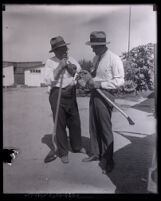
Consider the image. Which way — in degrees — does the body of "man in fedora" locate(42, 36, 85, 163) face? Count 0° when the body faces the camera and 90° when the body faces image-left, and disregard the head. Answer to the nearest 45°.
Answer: approximately 315°

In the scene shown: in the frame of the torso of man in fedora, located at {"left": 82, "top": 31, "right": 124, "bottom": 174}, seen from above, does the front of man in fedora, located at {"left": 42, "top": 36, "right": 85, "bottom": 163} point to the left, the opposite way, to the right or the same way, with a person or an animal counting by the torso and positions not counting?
to the left

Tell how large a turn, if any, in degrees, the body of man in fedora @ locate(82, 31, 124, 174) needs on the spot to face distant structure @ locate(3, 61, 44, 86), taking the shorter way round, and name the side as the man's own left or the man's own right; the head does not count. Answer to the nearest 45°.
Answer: approximately 45° to the man's own right

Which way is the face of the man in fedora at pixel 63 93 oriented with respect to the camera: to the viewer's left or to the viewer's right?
to the viewer's right

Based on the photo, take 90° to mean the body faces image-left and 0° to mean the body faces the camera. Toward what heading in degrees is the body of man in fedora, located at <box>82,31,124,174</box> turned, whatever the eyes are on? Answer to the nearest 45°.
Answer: approximately 45°
